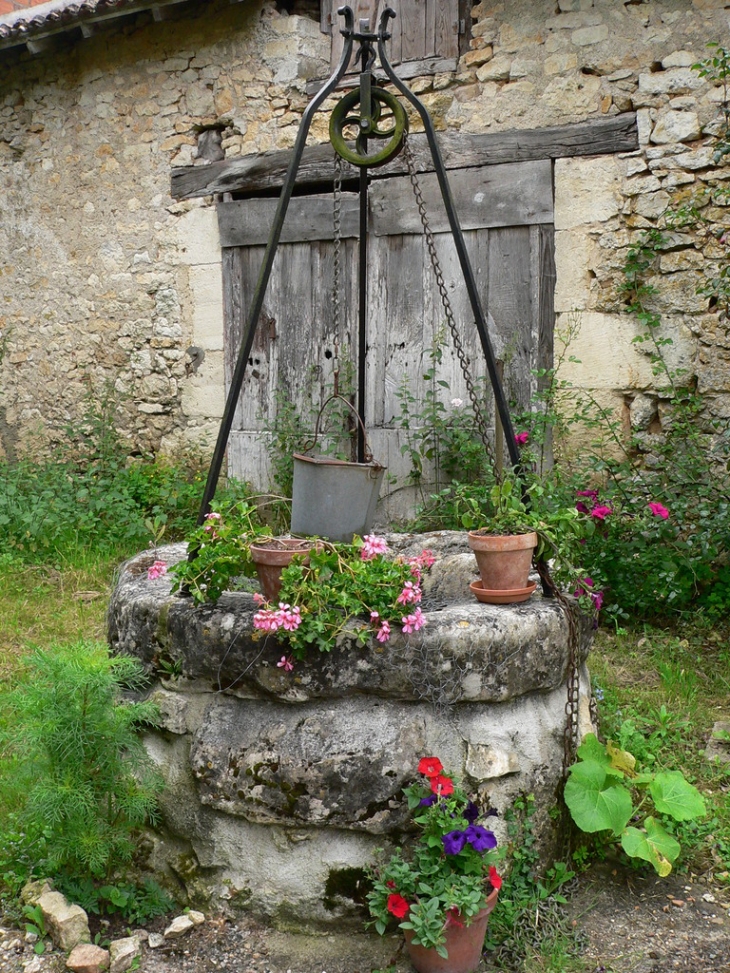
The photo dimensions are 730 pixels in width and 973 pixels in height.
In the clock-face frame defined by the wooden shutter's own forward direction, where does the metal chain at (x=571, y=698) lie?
The metal chain is roughly at 12 o'clock from the wooden shutter.

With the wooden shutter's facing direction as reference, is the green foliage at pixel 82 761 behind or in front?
in front

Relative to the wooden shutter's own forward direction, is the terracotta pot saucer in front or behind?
in front

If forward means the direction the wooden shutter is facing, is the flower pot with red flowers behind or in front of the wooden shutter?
in front

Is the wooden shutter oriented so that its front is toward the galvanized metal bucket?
yes

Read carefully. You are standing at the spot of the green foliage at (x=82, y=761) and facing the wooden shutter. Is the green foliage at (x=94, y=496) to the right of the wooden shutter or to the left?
left

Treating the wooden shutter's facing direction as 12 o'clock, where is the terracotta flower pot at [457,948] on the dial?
The terracotta flower pot is roughly at 12 o'clock from the wooden shutter.

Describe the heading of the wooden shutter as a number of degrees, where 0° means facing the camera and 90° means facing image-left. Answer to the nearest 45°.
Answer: approximately 0°
